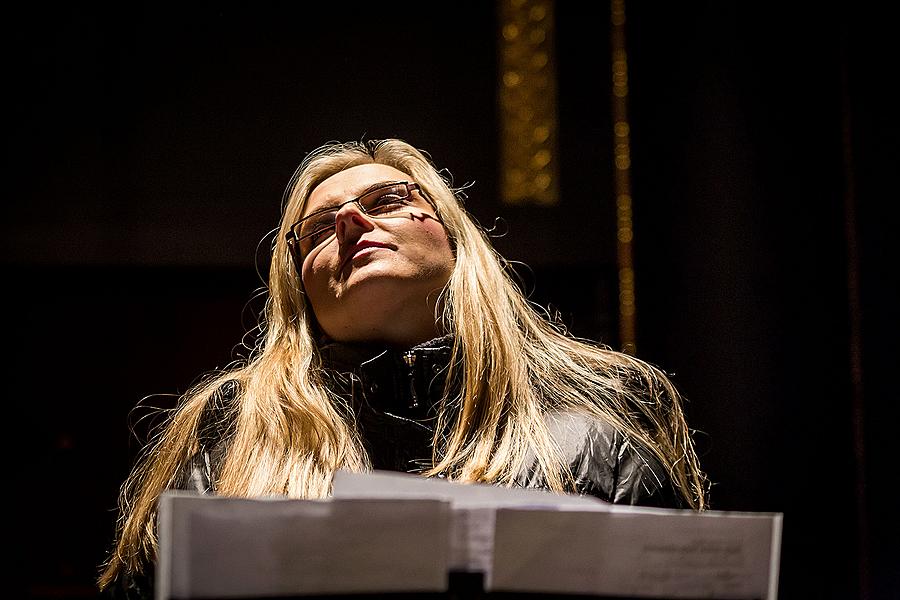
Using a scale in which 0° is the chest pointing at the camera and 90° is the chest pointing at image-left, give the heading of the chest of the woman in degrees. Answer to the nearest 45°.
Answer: approximately 0°

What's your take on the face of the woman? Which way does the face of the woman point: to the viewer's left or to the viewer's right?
to the viewer's left
